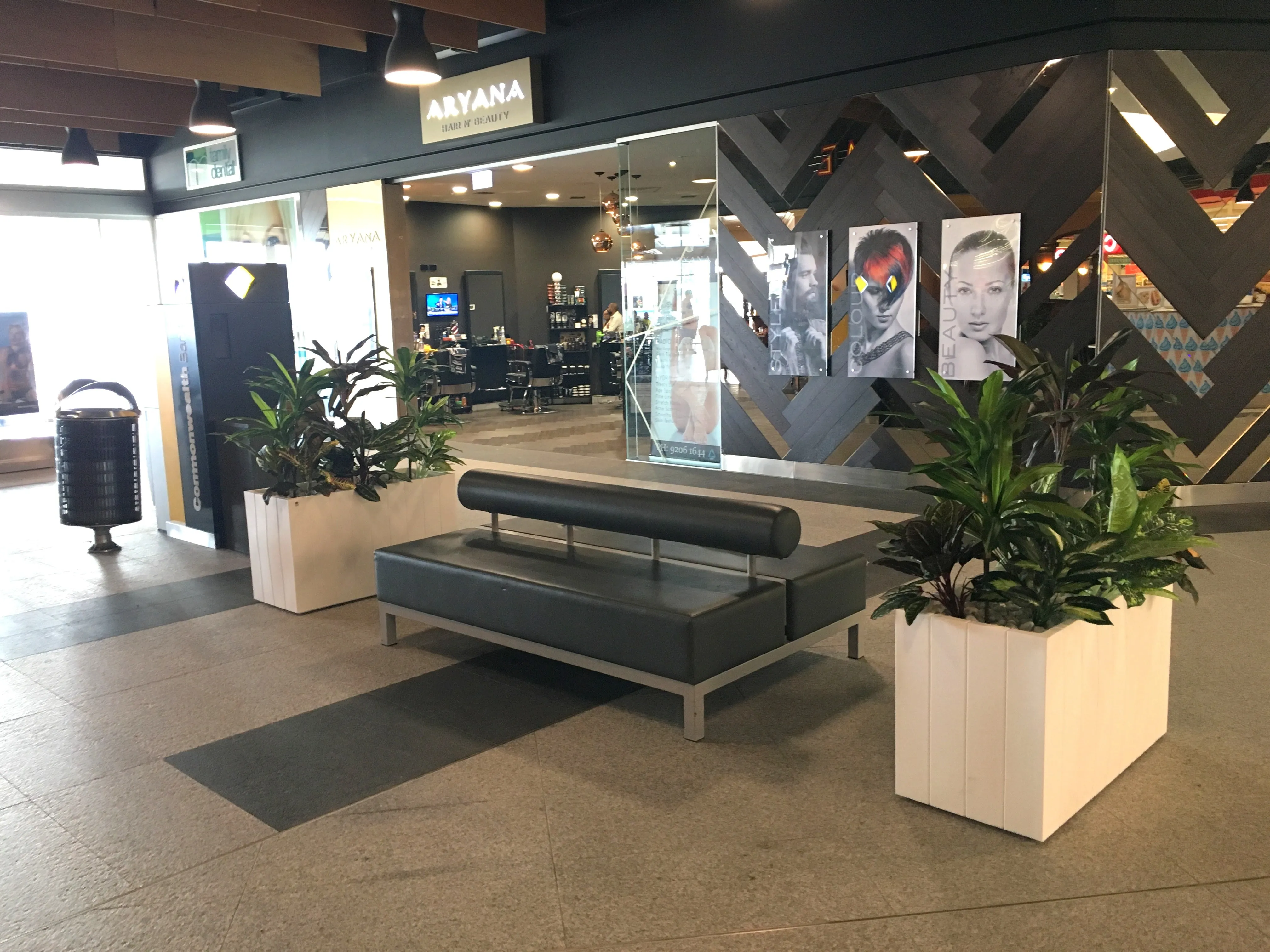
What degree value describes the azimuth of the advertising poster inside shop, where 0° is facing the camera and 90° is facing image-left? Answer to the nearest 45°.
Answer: approximately 0°

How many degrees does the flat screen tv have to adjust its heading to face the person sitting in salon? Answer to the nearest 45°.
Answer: approximately 45° to its left

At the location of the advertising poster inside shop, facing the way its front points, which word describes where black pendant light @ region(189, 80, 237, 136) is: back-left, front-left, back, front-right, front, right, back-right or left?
right

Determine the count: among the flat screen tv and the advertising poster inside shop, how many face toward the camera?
2

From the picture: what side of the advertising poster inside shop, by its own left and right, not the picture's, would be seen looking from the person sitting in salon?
back

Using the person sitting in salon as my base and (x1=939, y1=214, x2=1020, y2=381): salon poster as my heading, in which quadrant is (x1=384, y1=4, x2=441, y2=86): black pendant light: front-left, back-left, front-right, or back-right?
front-right

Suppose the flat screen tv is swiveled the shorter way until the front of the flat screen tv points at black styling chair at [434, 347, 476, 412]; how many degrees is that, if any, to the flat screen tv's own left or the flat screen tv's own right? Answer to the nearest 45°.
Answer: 0° — it already faces it

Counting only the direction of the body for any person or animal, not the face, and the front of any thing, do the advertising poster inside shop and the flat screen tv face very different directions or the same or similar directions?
same or similar directions

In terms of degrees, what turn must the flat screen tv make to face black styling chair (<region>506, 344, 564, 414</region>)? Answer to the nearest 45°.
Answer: approximately 45° to its left

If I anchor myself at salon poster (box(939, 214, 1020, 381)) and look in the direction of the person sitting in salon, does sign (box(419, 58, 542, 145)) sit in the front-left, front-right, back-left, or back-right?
front-left

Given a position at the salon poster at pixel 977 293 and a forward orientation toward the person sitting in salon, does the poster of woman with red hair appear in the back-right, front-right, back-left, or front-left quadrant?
front-left

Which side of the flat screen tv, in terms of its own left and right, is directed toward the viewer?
front

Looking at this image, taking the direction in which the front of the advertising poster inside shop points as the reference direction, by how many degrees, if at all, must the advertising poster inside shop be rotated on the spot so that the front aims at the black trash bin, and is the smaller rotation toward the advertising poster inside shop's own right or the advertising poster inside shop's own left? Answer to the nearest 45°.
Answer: approximately 45° to the advertising poster inside shop's own right

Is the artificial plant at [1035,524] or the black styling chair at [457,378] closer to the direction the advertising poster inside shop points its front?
the artificial plant

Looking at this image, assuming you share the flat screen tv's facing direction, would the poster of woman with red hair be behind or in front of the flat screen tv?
in front

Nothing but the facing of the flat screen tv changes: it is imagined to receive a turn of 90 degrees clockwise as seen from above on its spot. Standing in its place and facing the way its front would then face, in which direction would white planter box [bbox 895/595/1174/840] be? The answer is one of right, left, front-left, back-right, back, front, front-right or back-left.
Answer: left

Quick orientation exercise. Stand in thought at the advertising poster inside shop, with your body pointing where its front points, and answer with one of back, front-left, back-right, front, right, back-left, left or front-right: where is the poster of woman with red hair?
front-left

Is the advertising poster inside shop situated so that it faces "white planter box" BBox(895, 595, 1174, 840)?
yes

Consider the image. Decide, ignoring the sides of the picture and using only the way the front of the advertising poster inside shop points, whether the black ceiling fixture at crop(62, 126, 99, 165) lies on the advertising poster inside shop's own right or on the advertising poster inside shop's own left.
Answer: on the advertising poster inside shop's own right

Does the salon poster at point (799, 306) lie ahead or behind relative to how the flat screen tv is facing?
ahead
